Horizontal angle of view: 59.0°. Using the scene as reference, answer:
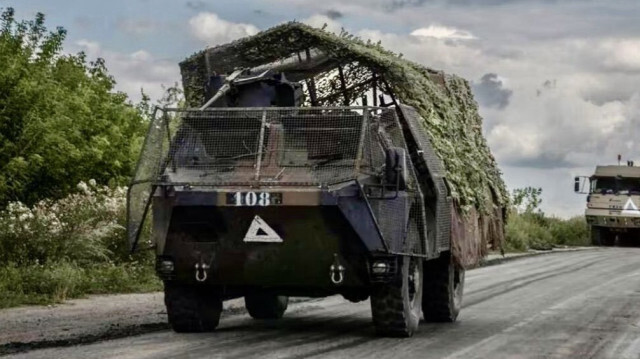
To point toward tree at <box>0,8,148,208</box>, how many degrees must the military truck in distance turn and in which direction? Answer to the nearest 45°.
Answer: approximately 45° to its right

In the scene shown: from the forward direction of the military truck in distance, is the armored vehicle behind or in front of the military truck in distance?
in front

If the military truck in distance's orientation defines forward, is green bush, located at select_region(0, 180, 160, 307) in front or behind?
in front

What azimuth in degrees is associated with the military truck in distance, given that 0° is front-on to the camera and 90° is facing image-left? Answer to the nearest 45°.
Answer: approximately 0°
